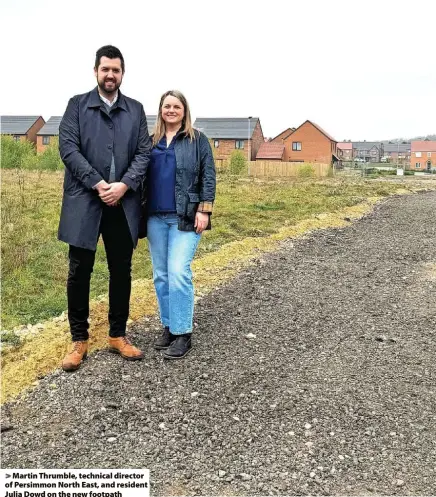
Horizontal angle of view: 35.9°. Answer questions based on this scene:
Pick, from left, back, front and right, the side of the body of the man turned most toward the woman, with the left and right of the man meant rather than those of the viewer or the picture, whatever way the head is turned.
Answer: left

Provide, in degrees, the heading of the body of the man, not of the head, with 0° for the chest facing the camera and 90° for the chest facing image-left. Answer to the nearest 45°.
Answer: approximately 0°

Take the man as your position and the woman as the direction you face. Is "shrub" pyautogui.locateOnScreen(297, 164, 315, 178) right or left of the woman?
left

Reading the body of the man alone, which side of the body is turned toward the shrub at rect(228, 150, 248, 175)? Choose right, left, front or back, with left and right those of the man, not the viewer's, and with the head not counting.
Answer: back

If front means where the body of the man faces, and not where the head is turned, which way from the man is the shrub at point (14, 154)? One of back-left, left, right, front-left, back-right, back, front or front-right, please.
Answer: back

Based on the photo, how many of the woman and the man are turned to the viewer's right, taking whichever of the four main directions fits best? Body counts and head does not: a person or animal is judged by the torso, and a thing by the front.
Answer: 0

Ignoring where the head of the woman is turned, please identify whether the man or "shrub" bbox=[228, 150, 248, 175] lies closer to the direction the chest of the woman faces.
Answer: the man
